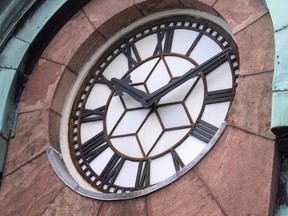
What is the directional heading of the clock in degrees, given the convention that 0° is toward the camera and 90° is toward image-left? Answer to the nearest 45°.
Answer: approximately 45°
